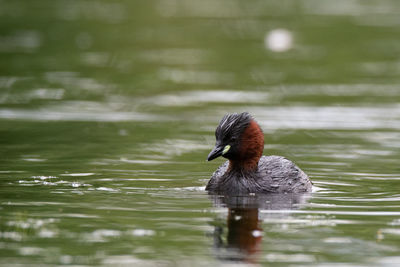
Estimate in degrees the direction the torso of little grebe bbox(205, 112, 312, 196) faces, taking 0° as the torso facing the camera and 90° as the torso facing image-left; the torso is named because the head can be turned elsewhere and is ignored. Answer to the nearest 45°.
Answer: approximately 45°
